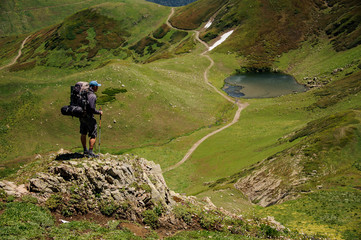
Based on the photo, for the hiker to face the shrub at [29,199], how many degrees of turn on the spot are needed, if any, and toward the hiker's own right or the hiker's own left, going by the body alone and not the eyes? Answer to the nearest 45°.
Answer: approximately 135° to the hiker's own right

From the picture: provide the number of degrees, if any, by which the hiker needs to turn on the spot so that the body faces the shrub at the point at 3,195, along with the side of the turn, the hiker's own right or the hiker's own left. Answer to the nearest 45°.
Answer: approximately 135° to the hiker's own right

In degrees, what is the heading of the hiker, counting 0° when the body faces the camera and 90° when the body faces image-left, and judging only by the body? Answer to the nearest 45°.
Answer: approximately 270°

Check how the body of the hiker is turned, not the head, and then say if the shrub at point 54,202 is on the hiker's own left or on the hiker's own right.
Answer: on the hiker's own right
